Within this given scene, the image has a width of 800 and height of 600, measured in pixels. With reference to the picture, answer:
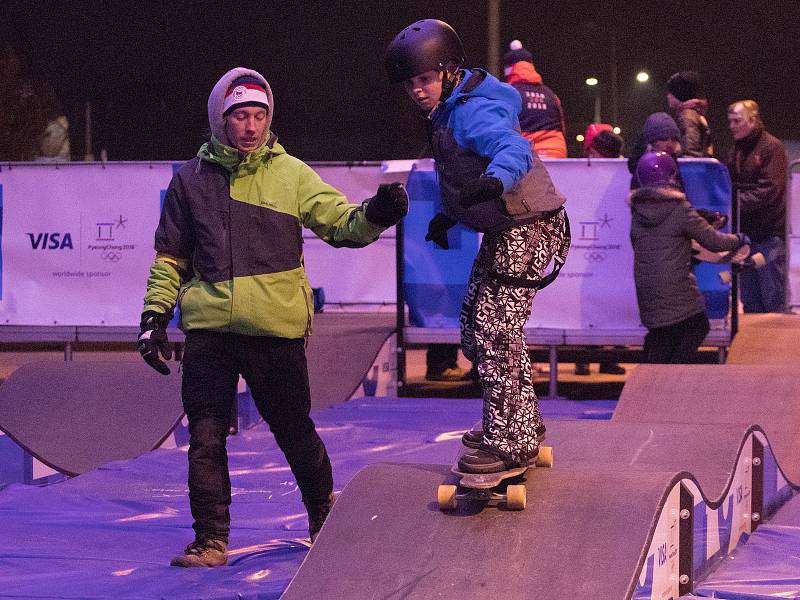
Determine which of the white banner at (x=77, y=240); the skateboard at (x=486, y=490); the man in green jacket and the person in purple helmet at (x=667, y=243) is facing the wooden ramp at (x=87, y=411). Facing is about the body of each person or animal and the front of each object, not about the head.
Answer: the white banner

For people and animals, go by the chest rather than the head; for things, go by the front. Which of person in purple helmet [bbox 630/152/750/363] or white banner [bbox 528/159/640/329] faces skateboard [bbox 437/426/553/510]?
the white banner

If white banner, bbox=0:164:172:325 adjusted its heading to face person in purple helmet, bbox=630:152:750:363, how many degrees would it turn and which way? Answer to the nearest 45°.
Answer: approximately 45° to its left

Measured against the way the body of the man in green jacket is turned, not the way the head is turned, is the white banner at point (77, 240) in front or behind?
behind

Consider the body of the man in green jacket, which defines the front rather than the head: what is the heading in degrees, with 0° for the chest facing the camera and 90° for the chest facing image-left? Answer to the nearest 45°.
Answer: approximately 0°

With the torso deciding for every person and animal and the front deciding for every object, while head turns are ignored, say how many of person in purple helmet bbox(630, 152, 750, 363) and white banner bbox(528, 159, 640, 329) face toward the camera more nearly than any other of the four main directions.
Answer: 1

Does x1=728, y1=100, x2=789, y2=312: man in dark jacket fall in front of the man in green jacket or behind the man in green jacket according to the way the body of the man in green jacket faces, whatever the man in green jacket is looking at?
behind

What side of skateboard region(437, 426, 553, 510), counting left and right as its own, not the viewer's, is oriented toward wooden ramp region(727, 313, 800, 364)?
back

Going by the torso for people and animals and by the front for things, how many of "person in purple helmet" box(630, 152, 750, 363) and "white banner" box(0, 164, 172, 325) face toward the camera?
1

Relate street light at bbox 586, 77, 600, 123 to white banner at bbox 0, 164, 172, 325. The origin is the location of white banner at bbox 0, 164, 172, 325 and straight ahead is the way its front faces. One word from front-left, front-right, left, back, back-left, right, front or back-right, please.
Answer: back-left
